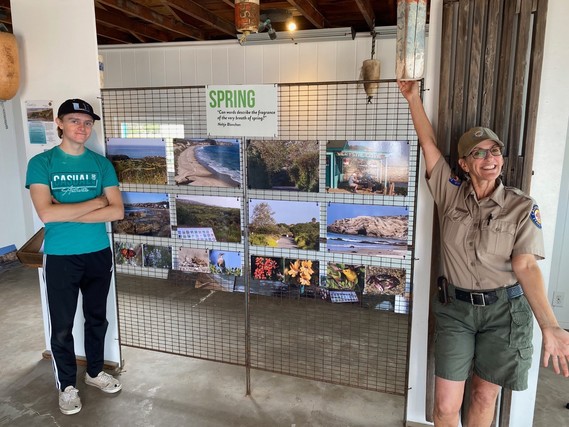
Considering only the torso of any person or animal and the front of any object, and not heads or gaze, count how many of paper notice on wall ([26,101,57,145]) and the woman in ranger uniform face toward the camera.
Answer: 2

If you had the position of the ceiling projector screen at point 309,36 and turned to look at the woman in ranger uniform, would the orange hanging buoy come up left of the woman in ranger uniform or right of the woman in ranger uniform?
right

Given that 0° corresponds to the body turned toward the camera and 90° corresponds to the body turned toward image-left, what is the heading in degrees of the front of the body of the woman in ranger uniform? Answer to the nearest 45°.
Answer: approximately 0°

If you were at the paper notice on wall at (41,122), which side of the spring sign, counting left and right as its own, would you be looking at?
right

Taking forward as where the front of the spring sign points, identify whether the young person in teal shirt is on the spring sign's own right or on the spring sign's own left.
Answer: on the spring sign's own right

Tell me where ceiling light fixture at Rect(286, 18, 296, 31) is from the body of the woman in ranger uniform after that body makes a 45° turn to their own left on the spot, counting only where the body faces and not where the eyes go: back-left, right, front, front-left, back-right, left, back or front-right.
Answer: back

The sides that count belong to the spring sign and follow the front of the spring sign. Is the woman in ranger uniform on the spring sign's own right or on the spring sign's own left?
on the spring sign's own left
